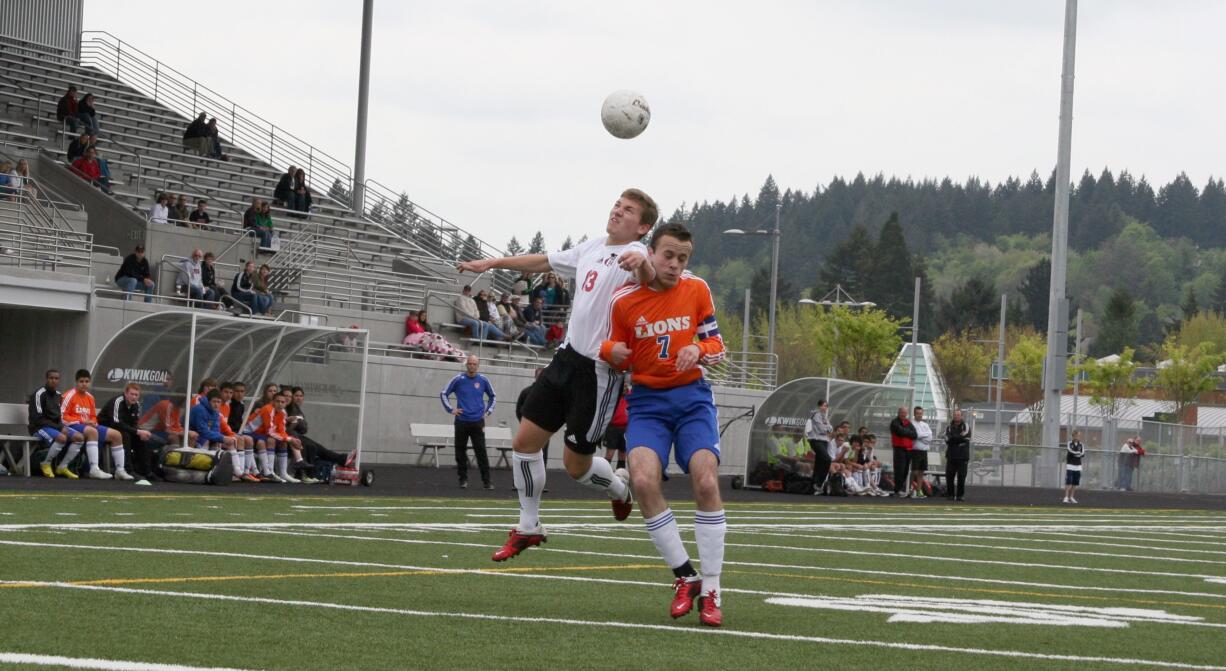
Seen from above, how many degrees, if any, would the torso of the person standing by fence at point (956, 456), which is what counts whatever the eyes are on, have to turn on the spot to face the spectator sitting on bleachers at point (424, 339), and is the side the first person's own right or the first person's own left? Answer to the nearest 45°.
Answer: approximately 90° to the first person's own right

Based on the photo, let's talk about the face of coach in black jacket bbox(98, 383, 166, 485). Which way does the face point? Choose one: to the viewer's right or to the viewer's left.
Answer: to the viewer's right

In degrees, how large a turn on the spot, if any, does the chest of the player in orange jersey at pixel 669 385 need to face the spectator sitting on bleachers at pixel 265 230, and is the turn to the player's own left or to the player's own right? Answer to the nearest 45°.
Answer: approximately 180°

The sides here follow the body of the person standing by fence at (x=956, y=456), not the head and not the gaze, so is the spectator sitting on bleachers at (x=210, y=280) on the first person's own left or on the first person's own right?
on the first person's own right

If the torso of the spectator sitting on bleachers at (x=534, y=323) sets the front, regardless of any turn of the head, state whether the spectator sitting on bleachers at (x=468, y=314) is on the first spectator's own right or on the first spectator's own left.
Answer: on the first spectator's own right

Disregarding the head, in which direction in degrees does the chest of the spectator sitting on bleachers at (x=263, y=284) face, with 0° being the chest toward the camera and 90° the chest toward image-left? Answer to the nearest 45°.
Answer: approximately 315°

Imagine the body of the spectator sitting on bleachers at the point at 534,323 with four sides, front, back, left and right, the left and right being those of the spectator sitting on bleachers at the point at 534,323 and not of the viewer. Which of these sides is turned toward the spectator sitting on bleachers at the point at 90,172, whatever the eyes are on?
right

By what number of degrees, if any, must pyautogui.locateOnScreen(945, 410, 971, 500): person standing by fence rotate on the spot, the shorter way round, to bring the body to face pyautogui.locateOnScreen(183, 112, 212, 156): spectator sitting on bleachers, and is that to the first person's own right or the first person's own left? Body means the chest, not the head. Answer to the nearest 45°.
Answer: approximately 90° to the first person's own right

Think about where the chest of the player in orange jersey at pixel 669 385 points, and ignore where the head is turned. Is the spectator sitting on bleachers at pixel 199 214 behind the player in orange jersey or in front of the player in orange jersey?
behind

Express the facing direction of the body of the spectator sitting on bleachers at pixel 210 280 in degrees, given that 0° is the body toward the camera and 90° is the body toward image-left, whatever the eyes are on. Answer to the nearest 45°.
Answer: approximately 315°

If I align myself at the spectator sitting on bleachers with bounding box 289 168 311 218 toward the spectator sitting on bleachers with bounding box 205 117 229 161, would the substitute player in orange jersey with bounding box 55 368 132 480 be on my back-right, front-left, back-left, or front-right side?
back-left
